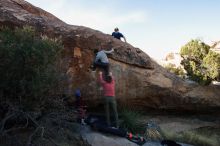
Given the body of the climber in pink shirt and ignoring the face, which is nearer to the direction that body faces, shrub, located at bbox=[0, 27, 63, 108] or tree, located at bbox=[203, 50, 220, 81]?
the tree

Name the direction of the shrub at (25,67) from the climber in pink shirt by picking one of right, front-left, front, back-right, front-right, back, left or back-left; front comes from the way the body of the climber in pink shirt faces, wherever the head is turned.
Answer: back-left

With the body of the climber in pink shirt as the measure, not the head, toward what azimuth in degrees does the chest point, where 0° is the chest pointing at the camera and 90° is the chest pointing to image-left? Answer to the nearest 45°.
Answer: approximately 180°

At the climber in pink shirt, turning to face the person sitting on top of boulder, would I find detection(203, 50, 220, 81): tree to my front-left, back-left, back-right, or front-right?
front-right
